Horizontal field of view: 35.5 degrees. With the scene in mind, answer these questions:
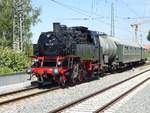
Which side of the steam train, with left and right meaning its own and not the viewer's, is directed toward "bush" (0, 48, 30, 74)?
right

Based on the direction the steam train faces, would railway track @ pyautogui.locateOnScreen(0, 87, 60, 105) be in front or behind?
in front

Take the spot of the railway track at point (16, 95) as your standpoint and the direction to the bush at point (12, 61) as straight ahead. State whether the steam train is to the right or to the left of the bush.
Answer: right

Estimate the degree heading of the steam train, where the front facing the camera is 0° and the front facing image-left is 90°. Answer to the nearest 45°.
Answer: approximately 45°

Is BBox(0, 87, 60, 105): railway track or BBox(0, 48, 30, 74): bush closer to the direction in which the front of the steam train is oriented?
the railway track
